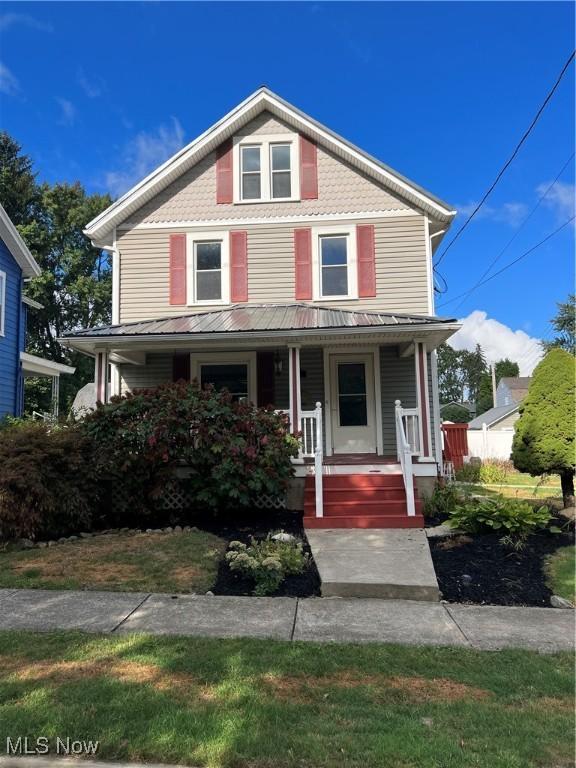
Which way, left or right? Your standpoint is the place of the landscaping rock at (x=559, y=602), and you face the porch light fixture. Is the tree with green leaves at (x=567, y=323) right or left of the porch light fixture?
right

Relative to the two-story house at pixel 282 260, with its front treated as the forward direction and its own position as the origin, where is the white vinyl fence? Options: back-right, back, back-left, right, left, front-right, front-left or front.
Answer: back-left

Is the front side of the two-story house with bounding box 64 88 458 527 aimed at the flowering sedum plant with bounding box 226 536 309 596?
yes

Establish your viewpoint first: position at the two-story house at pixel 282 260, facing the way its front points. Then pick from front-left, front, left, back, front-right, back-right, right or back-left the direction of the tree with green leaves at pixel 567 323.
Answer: back-left

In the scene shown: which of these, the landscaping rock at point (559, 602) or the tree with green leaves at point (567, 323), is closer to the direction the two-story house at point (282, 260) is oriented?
the landscaping rock

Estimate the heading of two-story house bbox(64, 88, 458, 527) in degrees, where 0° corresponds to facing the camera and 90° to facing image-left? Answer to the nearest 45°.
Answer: approximately 0°

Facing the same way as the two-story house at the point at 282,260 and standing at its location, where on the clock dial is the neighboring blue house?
The neighboring blue house is roughly at 4 o'clock from the two-story house.

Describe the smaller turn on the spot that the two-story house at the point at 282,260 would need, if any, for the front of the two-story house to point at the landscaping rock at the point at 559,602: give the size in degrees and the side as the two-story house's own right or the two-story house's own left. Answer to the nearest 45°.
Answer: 0° — it already faces it
